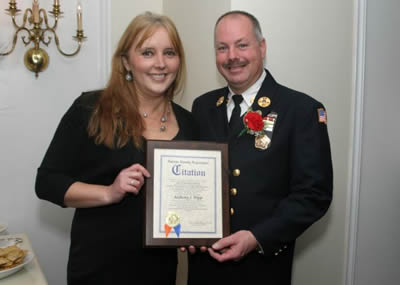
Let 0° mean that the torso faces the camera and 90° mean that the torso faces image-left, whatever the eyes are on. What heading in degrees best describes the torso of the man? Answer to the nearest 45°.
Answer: approximately 45°

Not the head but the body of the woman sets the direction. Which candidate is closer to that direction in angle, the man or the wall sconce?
the man

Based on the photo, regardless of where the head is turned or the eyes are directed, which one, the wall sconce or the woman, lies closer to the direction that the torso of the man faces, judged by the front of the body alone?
the woman

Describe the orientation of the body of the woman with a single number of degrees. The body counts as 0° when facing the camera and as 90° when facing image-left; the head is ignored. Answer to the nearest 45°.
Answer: approximately 315°

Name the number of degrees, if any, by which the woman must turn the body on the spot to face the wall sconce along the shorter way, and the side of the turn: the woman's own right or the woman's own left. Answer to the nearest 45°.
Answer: approximately 180°
